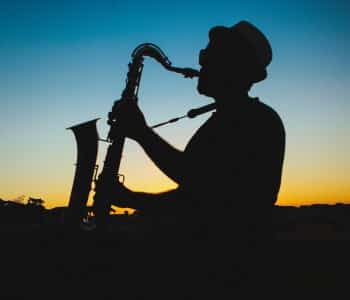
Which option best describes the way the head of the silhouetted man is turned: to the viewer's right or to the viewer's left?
to the viewer's left

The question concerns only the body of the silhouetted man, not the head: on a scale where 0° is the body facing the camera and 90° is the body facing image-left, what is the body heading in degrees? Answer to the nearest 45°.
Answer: approximately 90°
